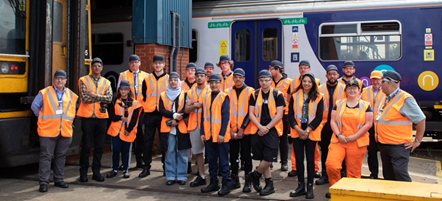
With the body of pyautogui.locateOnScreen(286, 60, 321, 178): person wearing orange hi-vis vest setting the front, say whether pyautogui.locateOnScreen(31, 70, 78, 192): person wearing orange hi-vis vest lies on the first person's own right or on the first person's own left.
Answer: on the first person's own right

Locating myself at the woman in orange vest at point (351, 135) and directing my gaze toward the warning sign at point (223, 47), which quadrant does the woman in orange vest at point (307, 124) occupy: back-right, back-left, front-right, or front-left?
front-left

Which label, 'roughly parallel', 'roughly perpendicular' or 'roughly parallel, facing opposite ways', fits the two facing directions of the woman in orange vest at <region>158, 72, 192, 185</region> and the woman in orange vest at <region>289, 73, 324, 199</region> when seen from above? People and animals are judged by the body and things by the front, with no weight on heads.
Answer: roughly parallel

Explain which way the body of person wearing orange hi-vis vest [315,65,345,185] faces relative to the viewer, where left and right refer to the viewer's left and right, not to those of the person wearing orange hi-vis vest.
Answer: facing the viewer

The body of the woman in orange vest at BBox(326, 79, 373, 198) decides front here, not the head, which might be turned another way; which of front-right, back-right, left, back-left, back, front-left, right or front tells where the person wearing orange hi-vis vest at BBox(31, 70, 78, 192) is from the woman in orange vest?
right

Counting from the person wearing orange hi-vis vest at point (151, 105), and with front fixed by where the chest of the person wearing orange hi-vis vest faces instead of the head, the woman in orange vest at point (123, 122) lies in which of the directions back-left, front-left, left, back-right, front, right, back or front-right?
right

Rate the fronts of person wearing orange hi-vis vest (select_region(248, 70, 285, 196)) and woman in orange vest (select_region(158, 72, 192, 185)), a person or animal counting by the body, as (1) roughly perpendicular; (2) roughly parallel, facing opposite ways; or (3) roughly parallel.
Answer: roughly parallel

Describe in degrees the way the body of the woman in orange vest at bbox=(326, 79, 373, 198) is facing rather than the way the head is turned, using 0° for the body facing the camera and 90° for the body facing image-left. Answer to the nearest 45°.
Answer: approximately 0°

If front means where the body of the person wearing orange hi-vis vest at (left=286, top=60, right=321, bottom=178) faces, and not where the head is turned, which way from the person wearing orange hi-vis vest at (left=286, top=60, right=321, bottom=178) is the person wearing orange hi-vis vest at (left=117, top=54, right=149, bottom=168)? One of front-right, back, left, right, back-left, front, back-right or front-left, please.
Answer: right

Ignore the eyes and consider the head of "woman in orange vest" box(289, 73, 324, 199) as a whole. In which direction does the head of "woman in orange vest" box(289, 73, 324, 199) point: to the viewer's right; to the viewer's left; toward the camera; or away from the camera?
toward the camera

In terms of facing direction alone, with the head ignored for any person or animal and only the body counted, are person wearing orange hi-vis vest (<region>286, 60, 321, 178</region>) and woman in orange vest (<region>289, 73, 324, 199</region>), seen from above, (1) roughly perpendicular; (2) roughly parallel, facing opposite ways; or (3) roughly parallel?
roughly parallel

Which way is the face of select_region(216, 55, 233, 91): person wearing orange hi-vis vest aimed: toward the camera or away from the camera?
toward the camera

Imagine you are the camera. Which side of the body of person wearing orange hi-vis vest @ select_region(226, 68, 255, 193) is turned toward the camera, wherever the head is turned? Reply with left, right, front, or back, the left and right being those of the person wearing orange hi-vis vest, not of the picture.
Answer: front

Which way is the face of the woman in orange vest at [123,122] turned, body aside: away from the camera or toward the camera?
toward the camera

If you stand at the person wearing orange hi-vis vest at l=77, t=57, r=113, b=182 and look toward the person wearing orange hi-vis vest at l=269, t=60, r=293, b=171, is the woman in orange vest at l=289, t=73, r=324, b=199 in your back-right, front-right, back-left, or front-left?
front-right

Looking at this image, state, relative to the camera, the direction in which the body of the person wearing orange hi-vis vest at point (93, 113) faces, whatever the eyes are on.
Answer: toward the camera
